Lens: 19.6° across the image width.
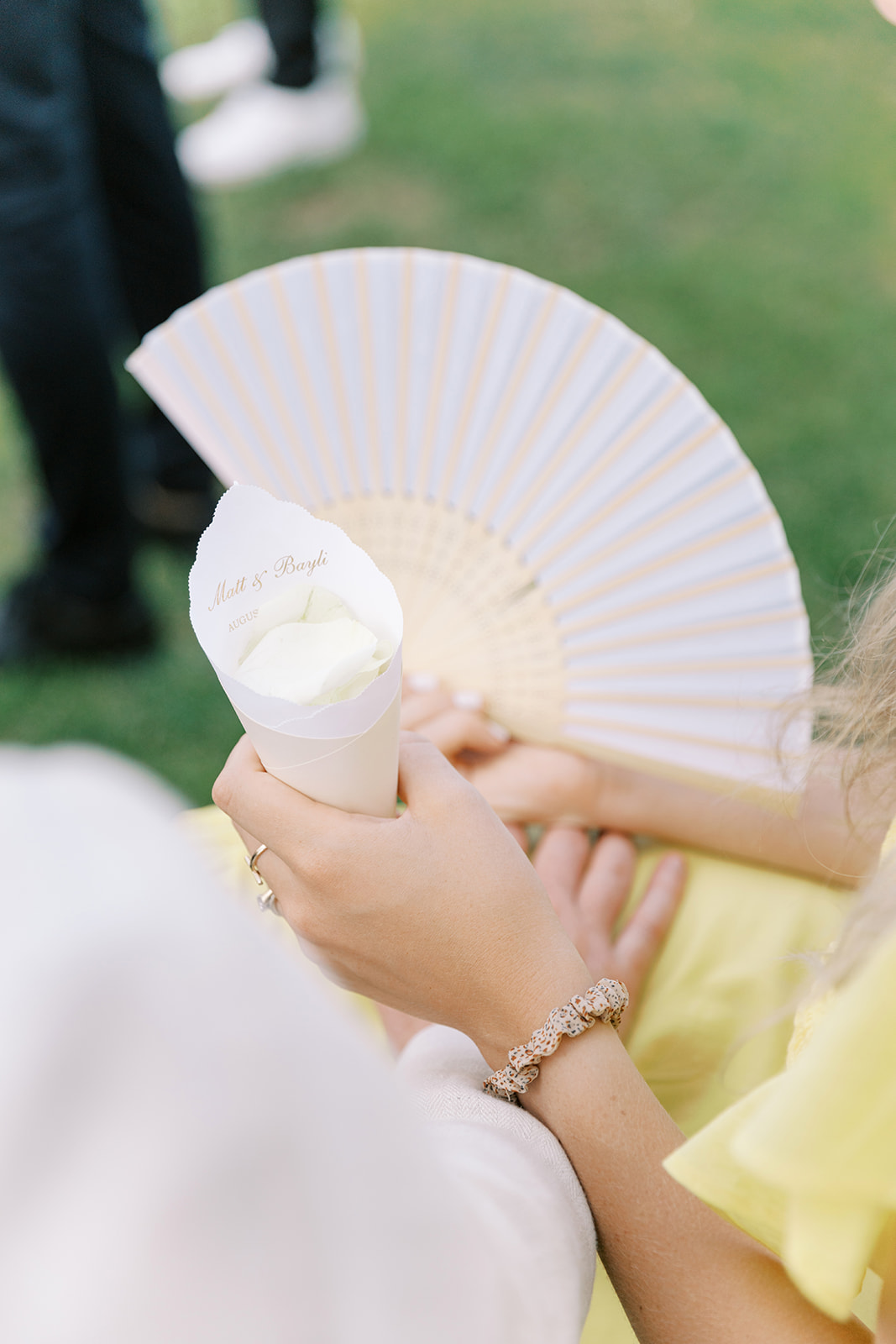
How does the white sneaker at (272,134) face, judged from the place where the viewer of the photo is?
facing the viewer and to the left of the viewer

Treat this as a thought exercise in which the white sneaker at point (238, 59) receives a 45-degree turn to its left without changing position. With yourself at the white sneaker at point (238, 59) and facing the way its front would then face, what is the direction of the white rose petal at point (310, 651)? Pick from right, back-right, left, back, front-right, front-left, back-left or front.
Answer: front

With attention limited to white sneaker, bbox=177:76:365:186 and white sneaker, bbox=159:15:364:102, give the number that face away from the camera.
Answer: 0

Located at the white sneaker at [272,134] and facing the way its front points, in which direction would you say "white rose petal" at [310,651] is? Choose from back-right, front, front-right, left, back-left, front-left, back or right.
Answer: front-left
